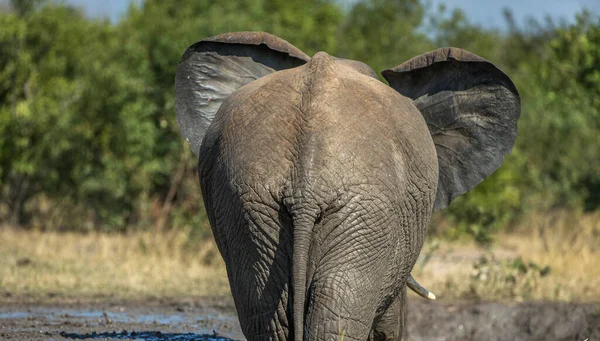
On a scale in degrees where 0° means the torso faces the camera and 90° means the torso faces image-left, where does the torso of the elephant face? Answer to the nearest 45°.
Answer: approximately 180°
